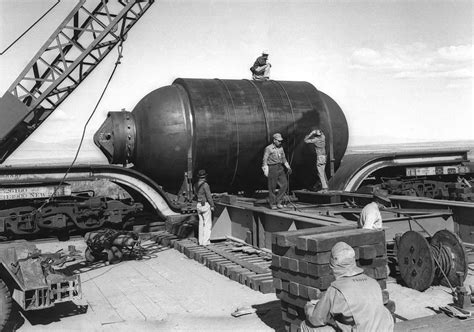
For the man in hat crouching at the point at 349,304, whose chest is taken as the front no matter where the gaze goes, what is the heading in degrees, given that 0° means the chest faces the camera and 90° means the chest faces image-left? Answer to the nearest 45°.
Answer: approximately 135°

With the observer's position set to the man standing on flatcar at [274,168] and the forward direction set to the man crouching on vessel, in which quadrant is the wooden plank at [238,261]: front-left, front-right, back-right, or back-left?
back-left

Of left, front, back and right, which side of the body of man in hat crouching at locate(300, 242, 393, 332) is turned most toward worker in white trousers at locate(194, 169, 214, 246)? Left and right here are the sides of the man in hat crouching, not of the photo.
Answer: front

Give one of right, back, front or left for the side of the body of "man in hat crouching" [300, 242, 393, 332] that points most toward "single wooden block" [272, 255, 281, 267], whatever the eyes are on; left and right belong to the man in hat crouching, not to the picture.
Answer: front

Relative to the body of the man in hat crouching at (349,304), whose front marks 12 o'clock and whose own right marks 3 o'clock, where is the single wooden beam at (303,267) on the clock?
The single wooden beam is roughly at 1 o'clock from the man in hat crouching.

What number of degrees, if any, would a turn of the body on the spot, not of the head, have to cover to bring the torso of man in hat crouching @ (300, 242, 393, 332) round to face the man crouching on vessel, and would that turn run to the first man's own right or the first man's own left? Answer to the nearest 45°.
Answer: approximately 45° to the first man's own right

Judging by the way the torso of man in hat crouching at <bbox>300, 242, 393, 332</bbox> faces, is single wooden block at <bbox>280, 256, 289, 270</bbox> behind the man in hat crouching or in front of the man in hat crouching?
in front
